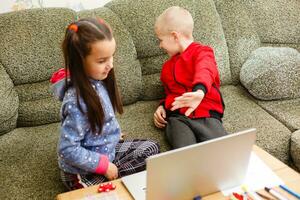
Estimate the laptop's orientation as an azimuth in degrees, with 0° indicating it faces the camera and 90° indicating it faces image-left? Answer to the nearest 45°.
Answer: approximately 135°

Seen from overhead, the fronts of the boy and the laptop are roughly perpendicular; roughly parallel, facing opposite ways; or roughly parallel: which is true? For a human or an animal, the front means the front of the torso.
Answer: roughly perpendicular

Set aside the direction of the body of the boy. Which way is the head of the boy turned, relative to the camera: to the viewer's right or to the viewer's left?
to the viewer's left

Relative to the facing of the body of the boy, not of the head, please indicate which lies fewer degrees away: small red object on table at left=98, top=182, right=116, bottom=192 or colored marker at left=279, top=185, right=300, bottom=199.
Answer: the small red object on table

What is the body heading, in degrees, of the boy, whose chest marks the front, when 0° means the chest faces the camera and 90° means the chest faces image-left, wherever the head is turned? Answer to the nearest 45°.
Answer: approximately 45°

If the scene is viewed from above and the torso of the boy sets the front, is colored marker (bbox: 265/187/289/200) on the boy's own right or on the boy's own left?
on the boy's own left

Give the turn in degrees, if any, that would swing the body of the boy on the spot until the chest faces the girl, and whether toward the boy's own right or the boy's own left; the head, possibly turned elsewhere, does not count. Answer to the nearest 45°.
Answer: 0° — they already face them
